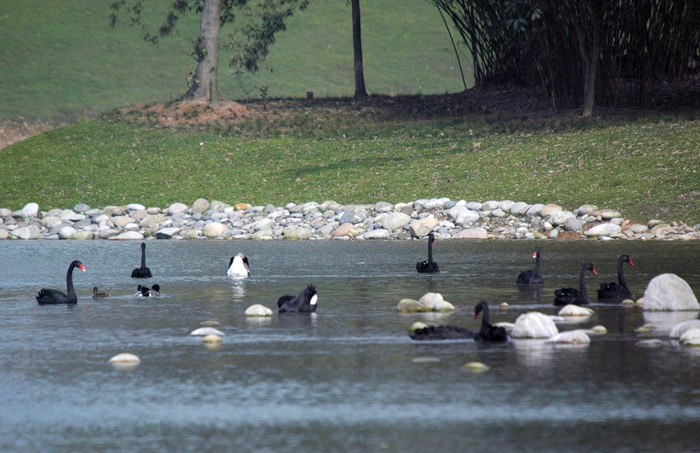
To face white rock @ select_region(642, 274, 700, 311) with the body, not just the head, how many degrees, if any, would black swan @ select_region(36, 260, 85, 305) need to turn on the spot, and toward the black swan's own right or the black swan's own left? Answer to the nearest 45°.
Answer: approximately 45° to the black swan's own right

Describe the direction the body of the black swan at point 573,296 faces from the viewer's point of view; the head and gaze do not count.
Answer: to the viewer's right

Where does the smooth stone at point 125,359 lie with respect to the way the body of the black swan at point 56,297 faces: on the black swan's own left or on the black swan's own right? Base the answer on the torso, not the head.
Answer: on the black swan's own right

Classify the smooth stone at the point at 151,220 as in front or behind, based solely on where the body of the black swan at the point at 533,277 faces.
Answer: behind

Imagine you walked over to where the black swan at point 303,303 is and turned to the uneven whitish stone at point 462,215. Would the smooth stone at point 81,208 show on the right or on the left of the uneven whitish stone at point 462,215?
left

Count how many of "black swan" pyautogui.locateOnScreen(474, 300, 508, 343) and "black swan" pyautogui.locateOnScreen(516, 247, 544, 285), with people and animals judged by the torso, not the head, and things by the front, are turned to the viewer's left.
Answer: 1

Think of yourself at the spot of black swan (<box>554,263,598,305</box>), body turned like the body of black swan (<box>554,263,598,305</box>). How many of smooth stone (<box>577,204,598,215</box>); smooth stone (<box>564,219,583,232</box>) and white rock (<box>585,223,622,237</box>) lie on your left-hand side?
3

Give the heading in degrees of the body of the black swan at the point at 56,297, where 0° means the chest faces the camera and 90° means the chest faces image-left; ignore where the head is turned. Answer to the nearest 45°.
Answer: approximately 270°
